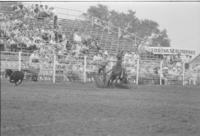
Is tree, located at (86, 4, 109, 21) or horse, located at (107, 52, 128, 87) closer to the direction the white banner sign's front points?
the horse

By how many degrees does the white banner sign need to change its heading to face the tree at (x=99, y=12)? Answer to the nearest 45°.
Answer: approximately 135° to its right

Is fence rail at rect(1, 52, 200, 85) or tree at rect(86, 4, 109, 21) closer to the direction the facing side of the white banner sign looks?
the fence rail

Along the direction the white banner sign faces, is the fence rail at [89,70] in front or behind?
in front

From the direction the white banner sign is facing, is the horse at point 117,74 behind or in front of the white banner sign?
in front

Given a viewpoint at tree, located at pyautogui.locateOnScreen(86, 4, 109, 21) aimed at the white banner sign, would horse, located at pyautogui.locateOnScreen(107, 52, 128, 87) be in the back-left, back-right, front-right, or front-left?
front-right

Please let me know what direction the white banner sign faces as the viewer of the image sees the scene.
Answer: facing the viewer

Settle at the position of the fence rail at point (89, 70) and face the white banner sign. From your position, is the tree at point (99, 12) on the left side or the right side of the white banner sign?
left
